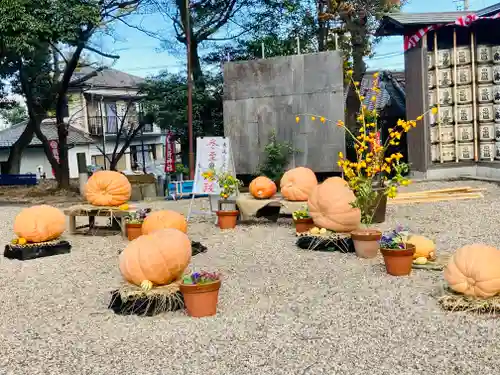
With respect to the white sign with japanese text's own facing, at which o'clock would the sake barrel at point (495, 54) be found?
The sake barrel is roughly at 8 o'clock from the white sign with japanese text.

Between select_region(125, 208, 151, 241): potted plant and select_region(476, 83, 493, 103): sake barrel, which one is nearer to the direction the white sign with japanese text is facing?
the potted plant

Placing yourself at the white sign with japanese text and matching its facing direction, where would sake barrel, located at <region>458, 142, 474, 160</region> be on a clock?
The sake barrel is roughly at 8 o'clock from the white sign with japanese text.

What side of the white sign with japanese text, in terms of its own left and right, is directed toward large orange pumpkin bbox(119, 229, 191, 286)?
front

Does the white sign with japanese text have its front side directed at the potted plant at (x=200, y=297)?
yes

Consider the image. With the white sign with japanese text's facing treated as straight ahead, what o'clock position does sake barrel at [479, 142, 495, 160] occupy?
The sake barrel is roughly at 8 o'clock from the white sign with japanese text.

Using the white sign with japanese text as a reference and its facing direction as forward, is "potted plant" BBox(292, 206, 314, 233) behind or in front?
in front

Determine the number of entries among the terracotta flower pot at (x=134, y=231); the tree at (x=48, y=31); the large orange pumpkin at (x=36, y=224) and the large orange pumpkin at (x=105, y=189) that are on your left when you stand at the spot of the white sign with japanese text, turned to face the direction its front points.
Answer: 0

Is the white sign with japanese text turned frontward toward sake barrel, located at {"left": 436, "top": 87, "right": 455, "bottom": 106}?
no

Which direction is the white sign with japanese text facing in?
toward the camera

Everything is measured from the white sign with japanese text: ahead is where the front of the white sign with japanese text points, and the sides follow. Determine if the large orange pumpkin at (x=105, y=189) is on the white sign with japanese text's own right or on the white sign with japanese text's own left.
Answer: on the white sign with japanese text's own right

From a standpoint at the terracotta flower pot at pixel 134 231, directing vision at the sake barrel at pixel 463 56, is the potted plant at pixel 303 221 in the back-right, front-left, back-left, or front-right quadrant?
front-right

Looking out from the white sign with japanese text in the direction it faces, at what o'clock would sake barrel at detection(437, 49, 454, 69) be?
The sake barrel is roughly at 8 o'clock from the white sign with japanese text.

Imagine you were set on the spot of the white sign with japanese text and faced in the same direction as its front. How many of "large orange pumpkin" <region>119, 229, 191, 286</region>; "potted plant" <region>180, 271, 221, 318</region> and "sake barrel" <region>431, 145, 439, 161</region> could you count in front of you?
2

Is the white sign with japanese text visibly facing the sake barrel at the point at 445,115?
no

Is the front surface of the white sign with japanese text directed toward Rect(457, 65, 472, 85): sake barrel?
no

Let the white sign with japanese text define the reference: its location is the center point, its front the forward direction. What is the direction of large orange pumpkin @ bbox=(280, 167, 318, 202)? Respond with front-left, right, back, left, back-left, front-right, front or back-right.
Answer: front-left

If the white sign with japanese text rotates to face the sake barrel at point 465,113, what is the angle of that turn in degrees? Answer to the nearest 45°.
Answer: approximately 135° to its left

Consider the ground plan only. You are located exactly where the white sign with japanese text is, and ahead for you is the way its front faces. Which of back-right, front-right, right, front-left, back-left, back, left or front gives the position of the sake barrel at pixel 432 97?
back-left

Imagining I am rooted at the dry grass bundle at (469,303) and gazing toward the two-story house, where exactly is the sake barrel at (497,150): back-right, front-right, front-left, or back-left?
front-right

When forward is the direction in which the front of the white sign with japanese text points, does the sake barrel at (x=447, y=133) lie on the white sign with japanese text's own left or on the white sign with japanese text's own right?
on the white sign with japanese text's own left
